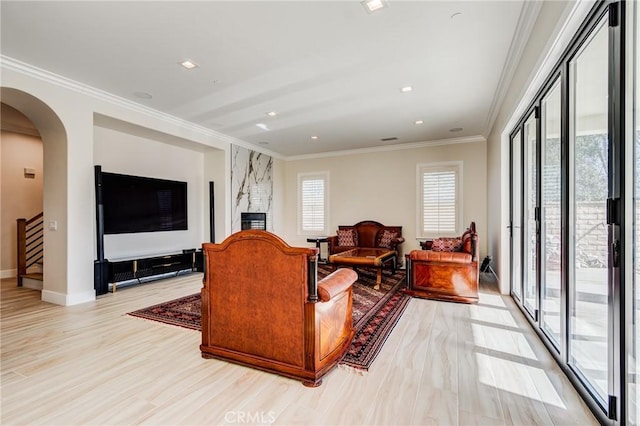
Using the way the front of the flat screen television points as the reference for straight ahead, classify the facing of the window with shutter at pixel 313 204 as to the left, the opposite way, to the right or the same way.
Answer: to the right

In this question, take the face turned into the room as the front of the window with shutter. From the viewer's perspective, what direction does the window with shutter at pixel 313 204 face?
toward the camera

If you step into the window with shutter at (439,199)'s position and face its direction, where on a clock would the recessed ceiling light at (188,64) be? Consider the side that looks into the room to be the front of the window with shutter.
The recessed ceiling light is roughly at 1 o'clock from the window with shutter.

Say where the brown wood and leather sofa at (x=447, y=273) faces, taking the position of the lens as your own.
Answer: facing to the left of the viewer

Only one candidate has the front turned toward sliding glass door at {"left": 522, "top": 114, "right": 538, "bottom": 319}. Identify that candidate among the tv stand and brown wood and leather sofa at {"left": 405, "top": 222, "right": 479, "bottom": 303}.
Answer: the tv stand

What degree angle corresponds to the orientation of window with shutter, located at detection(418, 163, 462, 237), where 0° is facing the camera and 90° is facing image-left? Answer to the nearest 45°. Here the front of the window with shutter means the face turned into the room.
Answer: approximately 0°

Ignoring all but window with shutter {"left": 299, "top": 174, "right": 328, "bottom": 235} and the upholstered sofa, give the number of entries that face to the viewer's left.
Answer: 0

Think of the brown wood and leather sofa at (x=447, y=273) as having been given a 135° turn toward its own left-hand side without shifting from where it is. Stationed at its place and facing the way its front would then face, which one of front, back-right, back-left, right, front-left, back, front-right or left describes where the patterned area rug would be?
right

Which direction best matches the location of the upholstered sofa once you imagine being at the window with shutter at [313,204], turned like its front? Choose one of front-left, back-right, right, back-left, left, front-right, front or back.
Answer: front-left

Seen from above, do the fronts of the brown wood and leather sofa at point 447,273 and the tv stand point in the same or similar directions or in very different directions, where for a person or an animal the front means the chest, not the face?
very different directions

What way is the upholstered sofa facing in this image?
toward the camera

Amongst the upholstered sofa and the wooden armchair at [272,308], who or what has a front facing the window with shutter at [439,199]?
the wooden armchair

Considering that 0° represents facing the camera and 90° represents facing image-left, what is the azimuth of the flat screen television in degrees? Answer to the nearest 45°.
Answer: approximately 315°

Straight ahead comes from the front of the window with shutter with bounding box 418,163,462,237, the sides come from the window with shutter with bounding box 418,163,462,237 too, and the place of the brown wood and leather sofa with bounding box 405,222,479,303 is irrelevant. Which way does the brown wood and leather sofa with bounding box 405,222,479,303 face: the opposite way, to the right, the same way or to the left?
to the right

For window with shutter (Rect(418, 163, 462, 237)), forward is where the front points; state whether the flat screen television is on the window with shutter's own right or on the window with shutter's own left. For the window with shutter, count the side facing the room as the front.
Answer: on the window with shutter's own right

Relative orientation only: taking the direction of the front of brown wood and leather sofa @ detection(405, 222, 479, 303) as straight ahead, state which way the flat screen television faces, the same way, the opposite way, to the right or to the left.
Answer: the opposite way

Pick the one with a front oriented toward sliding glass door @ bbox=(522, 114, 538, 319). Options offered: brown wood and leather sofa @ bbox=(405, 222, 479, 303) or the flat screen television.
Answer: the flat screen television

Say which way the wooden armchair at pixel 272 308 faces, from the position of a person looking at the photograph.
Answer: facing away from the viewer and to the right of the viewer

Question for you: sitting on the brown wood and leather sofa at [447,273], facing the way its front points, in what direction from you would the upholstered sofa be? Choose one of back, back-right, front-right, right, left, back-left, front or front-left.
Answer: front-right

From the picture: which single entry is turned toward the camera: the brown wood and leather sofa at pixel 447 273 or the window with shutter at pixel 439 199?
the window with shutter

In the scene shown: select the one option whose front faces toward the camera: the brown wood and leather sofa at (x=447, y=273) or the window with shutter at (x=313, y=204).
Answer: the window with shutter

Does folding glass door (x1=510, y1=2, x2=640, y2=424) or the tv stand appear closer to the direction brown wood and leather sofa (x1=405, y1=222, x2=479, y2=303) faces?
the tv stand
